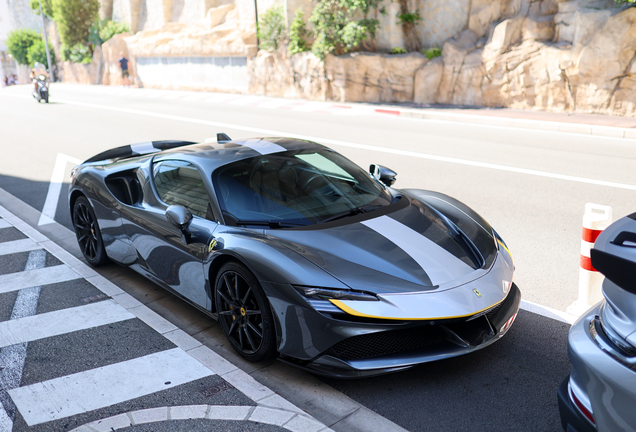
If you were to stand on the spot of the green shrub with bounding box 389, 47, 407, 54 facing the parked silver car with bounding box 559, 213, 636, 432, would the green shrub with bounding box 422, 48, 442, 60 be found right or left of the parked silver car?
left

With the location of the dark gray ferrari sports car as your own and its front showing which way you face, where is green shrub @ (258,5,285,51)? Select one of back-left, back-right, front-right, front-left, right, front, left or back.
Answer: back-left

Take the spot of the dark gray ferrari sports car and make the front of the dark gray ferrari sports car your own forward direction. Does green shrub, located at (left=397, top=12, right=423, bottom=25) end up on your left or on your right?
on your left

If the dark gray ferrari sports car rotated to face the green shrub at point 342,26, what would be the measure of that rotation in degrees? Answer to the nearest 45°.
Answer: approximately 135° to its left

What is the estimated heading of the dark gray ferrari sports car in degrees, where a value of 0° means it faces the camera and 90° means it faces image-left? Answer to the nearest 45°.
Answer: approximately 315°

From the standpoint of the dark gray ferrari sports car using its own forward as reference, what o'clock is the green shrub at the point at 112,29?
The green shrub is roughly at 7 o'clock from the dark gray ferrari sports car.
